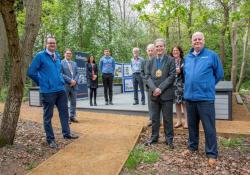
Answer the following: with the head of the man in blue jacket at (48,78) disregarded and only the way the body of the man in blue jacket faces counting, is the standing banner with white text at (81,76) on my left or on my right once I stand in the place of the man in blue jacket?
on my left

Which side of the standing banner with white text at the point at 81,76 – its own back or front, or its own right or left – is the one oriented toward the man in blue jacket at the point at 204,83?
front

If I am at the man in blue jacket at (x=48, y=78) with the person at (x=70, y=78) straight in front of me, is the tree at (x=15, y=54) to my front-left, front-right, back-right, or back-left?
back-left

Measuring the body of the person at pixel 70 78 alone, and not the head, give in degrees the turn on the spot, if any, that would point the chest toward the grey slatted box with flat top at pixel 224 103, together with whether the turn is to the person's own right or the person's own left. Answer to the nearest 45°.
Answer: approximately 45° to the person's own left

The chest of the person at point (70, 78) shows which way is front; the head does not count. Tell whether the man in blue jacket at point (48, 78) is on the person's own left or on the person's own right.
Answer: on the person's own right

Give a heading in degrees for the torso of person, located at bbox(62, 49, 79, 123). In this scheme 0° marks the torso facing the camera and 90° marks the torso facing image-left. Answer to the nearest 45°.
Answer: approximately 315°

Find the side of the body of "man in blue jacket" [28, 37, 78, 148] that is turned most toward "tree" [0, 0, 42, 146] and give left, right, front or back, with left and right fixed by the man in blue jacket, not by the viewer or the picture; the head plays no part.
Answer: right

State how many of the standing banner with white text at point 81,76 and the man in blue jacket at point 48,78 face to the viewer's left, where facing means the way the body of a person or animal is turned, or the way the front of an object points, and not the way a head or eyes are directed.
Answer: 0

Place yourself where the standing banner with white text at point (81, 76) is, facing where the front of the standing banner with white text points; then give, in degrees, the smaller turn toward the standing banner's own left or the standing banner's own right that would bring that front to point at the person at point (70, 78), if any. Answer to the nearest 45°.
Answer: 0° — it already faces them

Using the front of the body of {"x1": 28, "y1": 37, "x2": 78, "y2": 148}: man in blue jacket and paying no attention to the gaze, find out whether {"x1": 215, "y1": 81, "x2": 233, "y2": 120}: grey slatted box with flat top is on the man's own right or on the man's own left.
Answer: on the man's own left

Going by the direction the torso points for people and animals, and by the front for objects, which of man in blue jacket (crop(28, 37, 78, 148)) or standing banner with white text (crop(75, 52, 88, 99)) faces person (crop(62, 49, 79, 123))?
the standing banner with white text

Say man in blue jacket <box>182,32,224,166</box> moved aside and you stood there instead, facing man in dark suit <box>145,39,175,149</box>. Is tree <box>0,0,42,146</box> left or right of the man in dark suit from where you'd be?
left
